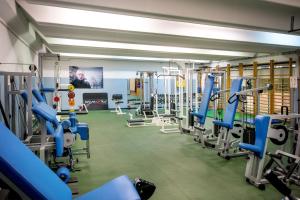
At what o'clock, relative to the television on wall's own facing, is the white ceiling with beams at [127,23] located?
The white ceiling with beams is roughly at 12 o'clock from the television on wall.

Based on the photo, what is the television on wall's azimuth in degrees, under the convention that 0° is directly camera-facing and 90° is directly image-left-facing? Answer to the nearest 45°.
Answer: approximately 0°

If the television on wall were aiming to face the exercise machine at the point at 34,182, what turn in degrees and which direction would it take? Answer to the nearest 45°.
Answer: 0° — it already faces it
